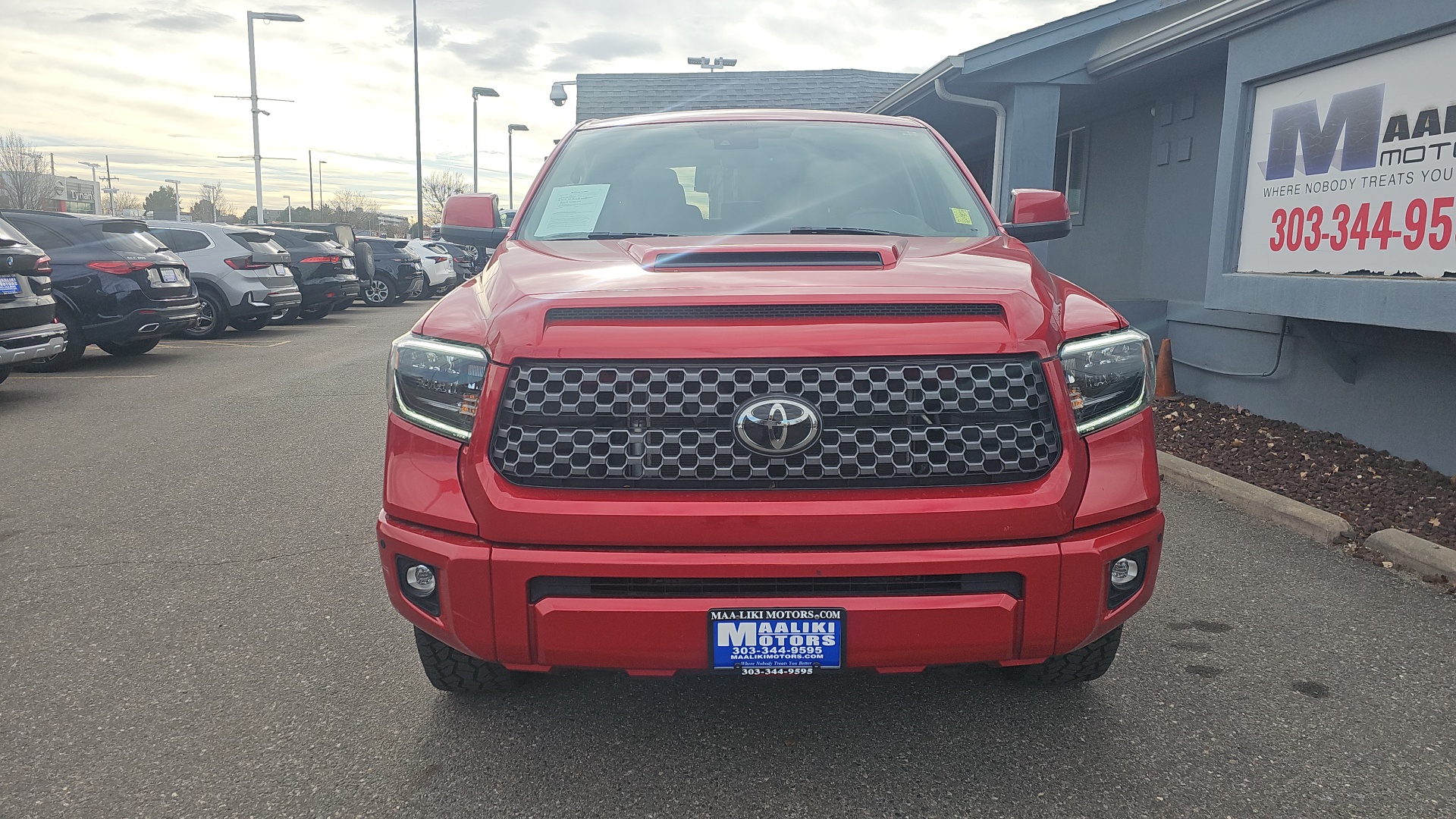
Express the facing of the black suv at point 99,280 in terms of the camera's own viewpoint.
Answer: facing away from the viewer and to the left of the viewer

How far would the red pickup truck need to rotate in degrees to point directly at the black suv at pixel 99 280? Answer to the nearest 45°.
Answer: approximately 135° to its right

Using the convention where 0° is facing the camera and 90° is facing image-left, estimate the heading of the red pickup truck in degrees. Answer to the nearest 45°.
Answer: approximately 0°

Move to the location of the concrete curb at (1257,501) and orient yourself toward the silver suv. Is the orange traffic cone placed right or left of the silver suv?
right

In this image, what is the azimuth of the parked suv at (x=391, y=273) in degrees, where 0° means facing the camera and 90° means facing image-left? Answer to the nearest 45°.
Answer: approximately 135°

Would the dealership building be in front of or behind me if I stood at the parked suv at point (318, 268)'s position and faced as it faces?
behind

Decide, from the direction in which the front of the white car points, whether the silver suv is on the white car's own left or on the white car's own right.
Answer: on the white car's own left

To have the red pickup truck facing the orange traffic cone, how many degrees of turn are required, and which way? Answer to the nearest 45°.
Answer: approximately 135° to its left

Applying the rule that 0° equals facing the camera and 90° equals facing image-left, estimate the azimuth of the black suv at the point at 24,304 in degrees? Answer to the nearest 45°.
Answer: approximately 135°

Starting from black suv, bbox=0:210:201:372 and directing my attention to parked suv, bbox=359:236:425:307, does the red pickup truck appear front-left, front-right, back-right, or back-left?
back-right

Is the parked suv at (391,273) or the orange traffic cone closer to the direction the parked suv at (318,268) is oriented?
the parked suv
